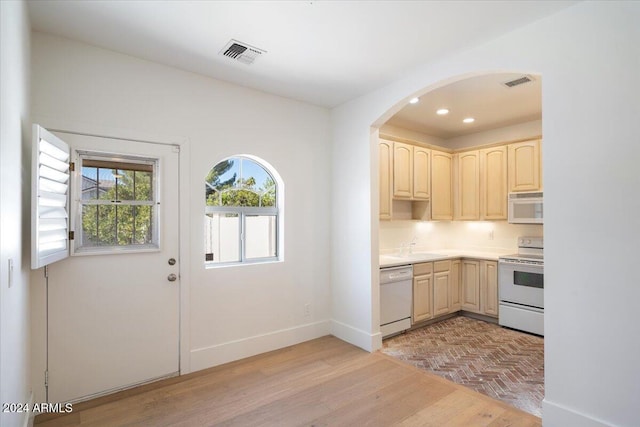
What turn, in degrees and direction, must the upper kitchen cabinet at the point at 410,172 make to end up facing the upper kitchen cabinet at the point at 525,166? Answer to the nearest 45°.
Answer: approximately 45° to its left

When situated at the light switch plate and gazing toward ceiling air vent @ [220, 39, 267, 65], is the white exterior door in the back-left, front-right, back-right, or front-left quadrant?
front-left

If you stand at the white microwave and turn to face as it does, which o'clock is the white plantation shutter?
The white plantation shutter is roughly at 1 o'clock from the white microwave.

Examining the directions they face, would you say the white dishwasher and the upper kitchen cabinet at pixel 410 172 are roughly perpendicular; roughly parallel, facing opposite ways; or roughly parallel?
roughly parallel

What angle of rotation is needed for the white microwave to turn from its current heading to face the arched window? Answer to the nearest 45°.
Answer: approximately 45° to its right

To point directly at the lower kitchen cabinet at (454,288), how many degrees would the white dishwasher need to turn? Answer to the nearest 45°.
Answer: approximately 90° to its left

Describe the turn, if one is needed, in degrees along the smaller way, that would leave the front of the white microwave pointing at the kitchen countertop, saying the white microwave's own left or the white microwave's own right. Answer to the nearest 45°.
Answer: approximately 90° to the white microwave's own right

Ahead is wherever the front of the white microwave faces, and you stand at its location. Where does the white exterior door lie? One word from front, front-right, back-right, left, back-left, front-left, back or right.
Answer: front-right

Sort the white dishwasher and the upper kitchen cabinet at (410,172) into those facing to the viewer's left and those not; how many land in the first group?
0

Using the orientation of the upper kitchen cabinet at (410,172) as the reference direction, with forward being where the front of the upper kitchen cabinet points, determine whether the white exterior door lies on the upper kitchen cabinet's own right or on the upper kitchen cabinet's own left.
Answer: on the upper kitchen cabinet's own right

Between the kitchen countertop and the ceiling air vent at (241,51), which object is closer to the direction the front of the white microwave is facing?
the ceiling air vent

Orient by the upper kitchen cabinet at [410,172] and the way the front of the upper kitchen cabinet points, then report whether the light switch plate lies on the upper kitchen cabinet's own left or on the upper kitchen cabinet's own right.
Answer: on the upper kitchen cabinet's own right

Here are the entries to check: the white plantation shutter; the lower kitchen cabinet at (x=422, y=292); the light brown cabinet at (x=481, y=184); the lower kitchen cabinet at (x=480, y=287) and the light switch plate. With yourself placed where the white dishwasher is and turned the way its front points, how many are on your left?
3

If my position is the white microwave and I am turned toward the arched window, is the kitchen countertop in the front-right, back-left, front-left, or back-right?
front-right

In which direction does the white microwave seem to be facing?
toward the camera

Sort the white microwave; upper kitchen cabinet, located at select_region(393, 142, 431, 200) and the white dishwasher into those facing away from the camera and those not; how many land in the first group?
0

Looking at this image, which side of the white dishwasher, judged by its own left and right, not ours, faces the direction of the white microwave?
left

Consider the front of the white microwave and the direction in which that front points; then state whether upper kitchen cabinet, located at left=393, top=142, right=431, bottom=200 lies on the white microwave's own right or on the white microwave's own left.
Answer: on the white microwave's own right
